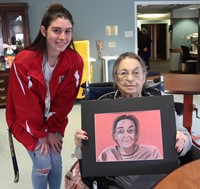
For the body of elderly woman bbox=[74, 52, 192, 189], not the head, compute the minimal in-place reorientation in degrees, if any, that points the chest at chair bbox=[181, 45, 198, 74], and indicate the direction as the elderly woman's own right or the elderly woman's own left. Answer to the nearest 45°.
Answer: approximately 180°

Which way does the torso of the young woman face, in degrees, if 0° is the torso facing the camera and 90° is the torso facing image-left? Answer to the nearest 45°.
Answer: approximately 315°

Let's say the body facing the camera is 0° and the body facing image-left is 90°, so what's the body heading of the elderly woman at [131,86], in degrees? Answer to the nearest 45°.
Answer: approximately 0°

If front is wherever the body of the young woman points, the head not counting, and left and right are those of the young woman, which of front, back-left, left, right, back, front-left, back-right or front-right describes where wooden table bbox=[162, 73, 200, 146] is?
left

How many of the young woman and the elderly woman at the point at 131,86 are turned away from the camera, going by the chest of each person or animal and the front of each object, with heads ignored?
0

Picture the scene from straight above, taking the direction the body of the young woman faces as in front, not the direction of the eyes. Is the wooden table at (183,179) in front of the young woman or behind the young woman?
in front

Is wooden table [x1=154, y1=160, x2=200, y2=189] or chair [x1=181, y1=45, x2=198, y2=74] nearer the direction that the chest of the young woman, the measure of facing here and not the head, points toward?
the wooden table
